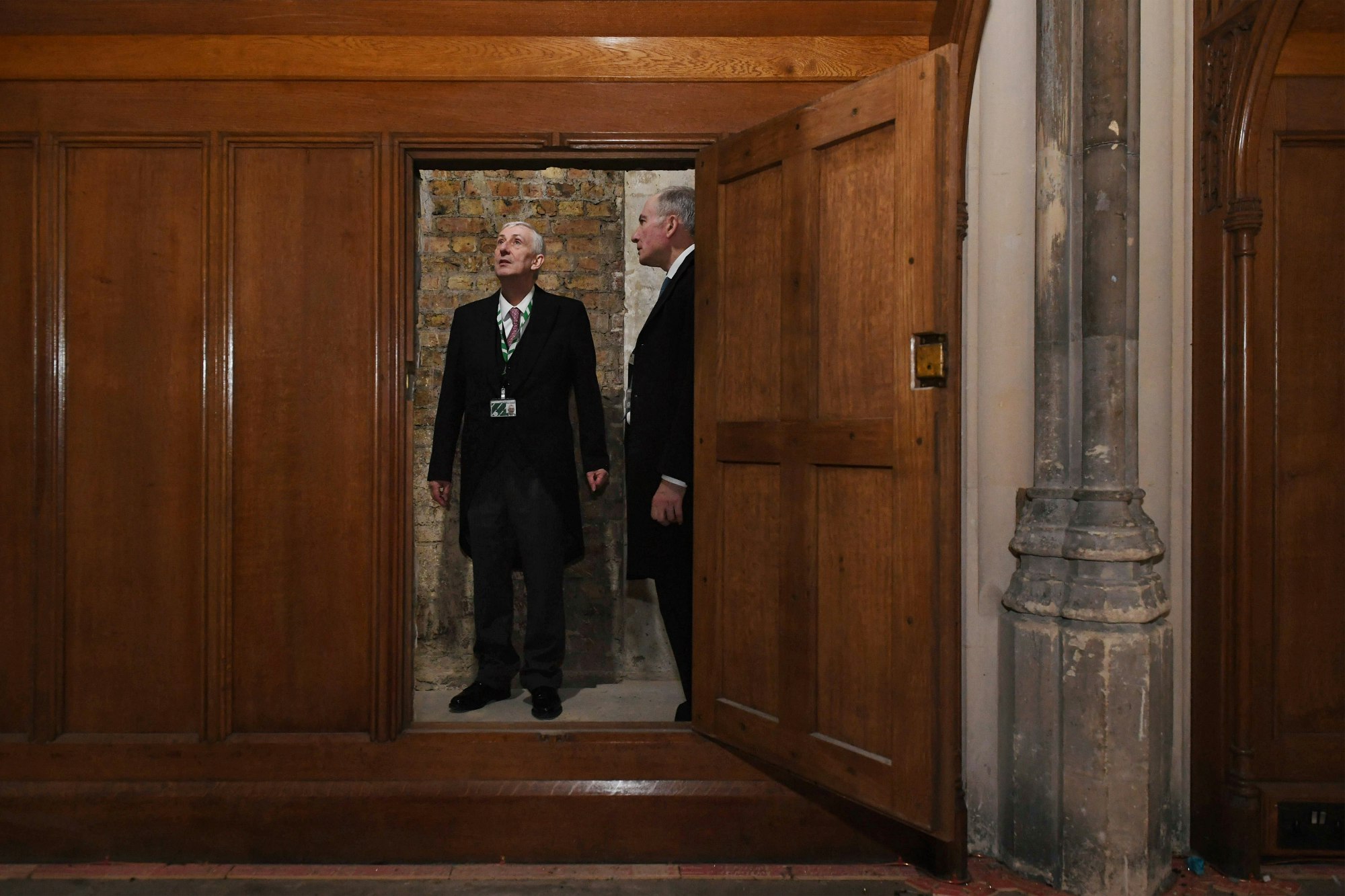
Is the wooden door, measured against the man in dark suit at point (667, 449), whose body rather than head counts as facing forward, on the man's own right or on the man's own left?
on the man's own left

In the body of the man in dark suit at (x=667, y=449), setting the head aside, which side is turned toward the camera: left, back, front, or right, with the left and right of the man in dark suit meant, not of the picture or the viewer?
left

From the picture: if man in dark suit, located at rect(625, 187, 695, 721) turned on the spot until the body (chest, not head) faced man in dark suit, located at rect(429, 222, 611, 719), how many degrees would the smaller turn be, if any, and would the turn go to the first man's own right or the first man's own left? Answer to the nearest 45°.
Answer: approximately 45° to the first man's own right

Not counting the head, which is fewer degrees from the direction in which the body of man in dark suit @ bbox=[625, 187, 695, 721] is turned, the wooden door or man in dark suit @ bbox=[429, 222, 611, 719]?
the man in dark suit

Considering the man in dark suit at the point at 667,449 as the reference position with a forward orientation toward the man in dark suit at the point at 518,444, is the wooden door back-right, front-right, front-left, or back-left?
back-left

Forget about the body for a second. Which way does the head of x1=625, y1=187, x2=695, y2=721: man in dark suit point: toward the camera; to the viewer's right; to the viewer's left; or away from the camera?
to the viewer's left
